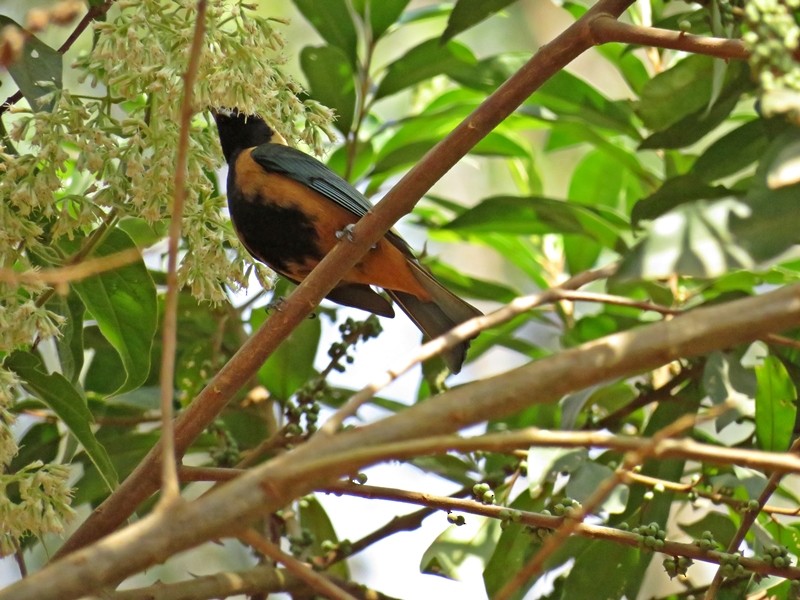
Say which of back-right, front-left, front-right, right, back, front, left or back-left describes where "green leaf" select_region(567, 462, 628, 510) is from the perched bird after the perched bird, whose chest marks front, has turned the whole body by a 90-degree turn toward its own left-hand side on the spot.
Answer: front-left

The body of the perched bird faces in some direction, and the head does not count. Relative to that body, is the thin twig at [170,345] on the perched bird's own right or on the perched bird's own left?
on the perched bird's own left

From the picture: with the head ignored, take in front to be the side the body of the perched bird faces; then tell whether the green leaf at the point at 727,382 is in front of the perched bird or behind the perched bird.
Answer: behind

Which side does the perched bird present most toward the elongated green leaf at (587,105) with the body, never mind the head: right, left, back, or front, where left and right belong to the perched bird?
back

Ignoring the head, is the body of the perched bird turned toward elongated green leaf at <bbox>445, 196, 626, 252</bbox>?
no

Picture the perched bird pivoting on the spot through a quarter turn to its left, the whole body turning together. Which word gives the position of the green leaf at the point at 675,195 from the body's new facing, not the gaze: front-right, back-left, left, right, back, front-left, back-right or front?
front-left

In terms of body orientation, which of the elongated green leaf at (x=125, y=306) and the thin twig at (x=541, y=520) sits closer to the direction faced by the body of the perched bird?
the elongated green leaf

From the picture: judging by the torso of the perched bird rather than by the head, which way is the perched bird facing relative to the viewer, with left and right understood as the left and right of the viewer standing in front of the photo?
facing to the left of the viewer
